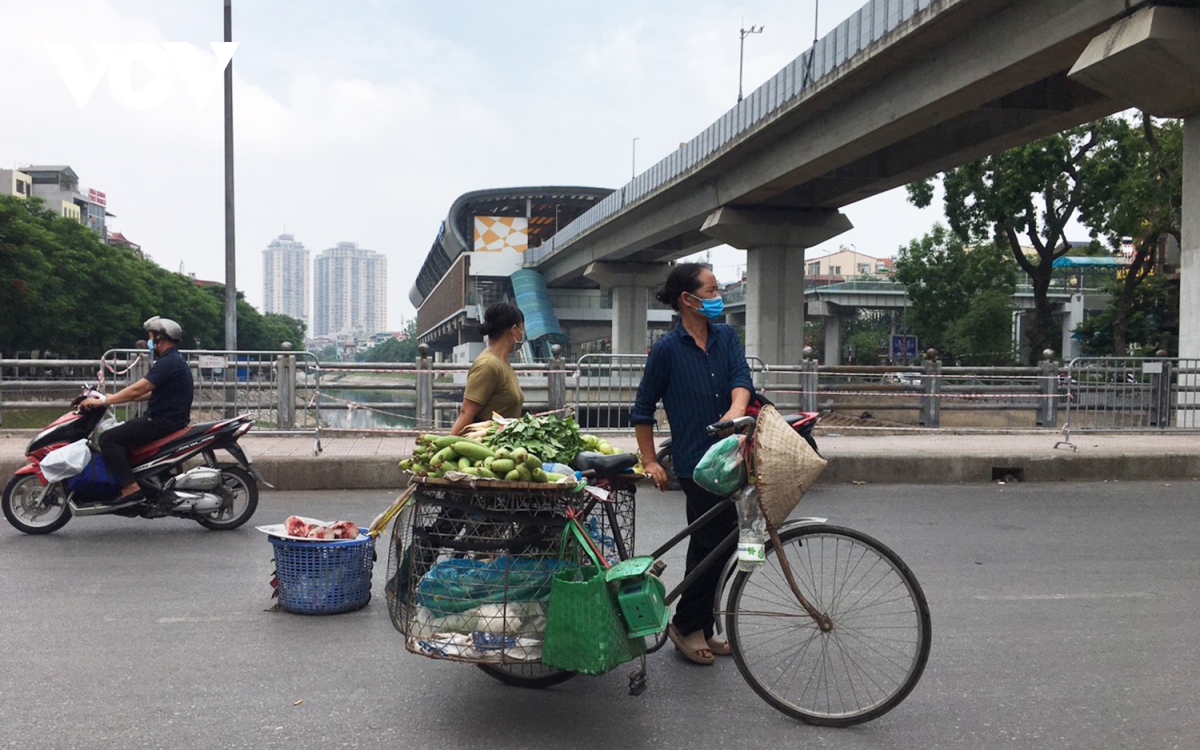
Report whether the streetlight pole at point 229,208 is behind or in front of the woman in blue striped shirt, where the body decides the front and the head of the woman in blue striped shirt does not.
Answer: behind

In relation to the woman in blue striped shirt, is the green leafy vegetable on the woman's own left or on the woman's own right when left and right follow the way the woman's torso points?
on the woman's own right

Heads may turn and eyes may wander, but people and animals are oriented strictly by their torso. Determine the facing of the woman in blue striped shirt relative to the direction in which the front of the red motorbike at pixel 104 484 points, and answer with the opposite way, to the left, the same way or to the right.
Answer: to the left

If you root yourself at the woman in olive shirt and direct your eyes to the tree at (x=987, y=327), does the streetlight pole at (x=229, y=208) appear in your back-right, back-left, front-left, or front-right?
front-left

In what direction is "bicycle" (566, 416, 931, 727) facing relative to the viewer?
to the viewer's right

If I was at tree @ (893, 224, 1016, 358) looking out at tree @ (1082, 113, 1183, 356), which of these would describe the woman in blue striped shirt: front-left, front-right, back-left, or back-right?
front-right

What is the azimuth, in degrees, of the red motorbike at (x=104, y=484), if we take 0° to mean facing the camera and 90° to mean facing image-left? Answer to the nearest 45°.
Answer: approximately 90°

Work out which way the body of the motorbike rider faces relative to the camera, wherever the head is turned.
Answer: to the viewer's left

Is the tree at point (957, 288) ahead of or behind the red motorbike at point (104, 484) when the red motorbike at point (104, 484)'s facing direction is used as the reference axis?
behind

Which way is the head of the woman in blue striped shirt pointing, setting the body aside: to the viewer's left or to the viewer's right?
to the viewer's right

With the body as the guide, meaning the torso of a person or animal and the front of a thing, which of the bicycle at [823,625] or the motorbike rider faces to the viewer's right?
the bicycle
